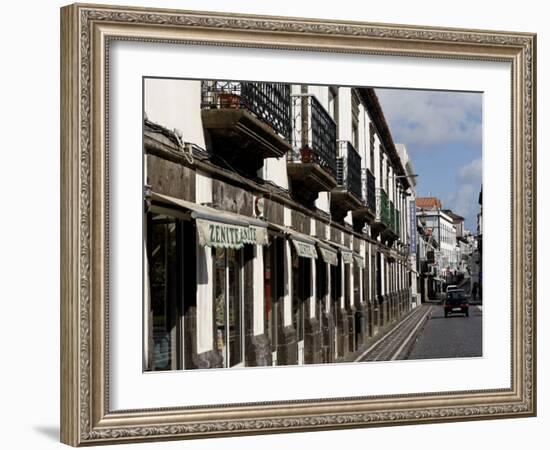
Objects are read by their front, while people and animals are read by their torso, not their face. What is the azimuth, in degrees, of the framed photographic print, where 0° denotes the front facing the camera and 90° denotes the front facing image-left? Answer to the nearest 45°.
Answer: approximately 315°
